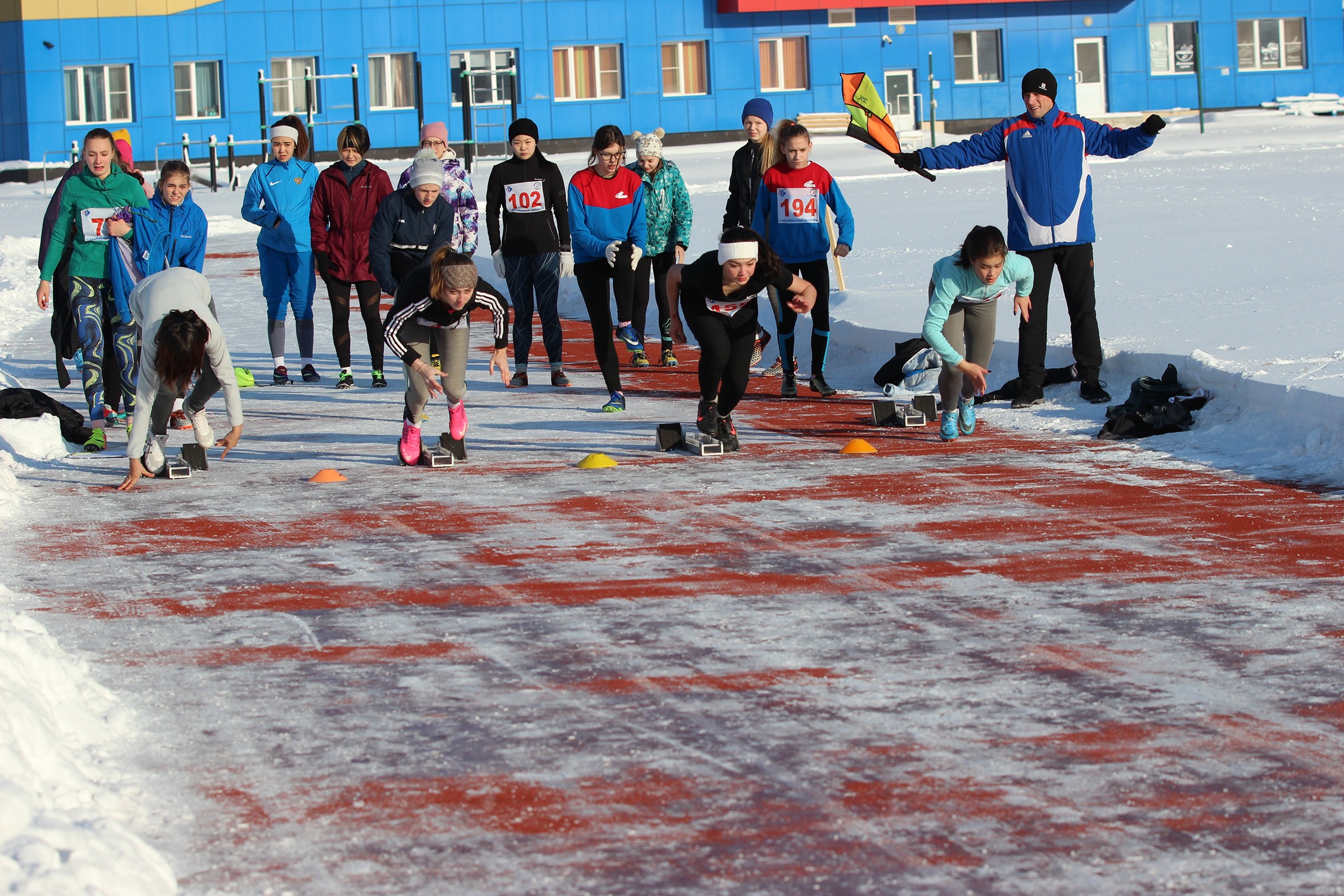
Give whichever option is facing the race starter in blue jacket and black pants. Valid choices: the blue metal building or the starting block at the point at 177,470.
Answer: the blue metal building

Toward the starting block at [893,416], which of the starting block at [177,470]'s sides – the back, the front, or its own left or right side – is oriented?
left

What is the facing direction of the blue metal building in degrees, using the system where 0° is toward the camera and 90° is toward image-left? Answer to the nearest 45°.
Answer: approximately 0°

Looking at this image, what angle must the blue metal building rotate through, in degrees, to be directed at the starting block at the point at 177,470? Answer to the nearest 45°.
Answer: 0° — it already faces it

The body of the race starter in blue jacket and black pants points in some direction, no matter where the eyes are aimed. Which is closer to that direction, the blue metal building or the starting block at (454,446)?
the starting block

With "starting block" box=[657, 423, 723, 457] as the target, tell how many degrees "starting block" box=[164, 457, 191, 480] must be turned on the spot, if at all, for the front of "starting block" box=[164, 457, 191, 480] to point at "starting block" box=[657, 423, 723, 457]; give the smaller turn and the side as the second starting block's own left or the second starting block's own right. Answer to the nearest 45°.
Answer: approximately 90° to the second starting block's own left

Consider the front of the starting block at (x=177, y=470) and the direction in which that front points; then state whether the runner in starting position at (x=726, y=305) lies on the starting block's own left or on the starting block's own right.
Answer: on the starting block's own left

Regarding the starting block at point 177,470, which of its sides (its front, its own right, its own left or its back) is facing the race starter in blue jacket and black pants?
left

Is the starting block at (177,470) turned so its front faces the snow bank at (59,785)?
yes

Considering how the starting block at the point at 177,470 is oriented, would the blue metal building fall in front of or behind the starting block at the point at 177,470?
behind

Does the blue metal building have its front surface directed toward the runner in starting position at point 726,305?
yes
